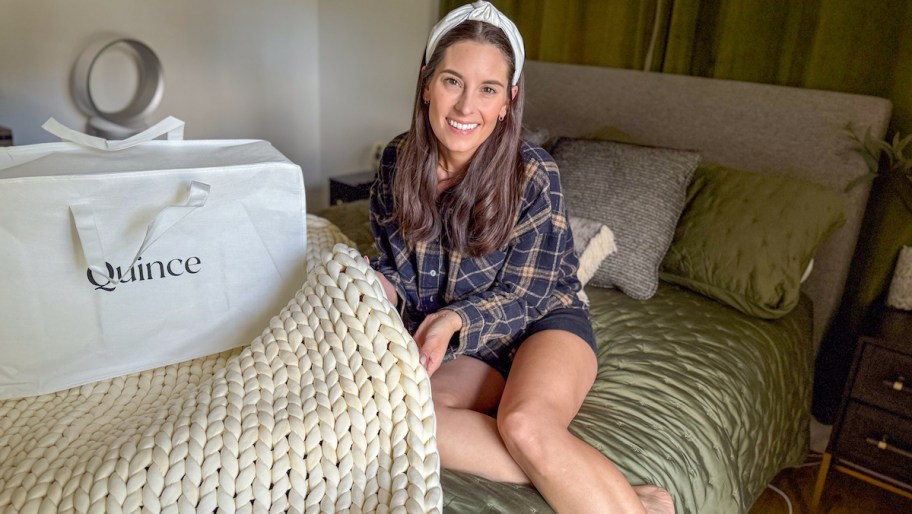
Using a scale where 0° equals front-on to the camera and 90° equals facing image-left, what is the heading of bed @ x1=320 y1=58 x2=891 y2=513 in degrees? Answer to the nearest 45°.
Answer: approximately 45°

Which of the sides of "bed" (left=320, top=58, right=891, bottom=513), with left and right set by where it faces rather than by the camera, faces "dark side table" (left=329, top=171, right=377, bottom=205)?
right
